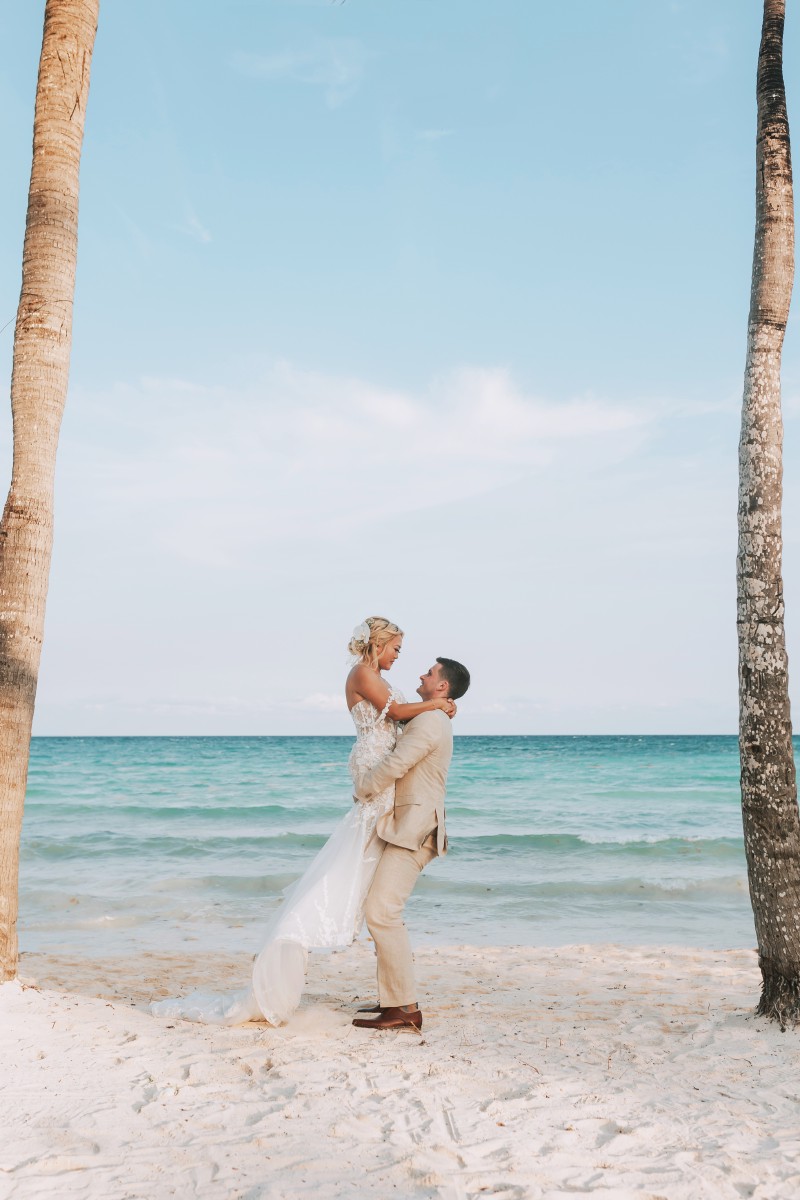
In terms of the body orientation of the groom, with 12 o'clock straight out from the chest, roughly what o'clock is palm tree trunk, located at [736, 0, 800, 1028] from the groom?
The palm tree trunk is roughly at 6 o'clock from the groom.

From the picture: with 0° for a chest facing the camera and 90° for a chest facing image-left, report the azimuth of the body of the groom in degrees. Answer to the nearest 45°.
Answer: approximately 90°

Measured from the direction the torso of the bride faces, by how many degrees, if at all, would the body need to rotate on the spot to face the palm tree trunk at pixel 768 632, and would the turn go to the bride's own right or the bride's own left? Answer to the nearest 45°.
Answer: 0° — they already face it

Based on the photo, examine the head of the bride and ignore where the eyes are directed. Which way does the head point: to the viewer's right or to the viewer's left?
to the viewer's right

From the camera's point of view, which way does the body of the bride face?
to the viewer's right

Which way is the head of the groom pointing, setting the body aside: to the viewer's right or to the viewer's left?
to the viewer's left
